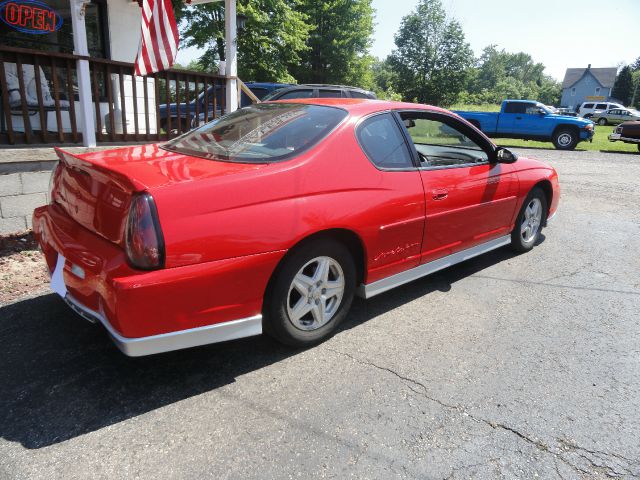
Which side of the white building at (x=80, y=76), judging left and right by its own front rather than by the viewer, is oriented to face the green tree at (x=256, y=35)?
left

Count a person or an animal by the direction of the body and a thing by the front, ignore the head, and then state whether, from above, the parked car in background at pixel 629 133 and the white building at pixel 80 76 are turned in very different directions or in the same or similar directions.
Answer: very different directions

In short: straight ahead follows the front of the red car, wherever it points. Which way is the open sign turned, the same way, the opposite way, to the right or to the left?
to the right

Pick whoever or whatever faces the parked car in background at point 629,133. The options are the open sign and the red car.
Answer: the red car

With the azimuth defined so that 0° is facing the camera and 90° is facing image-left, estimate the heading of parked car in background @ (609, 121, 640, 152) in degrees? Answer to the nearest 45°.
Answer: approximately 90°

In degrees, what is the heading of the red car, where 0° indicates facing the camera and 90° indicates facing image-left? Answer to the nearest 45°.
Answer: approximately 225°

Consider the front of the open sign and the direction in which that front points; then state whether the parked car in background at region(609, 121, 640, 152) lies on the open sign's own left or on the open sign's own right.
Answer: on the open sign's own left

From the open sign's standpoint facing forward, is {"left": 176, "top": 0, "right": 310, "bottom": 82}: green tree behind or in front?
behind

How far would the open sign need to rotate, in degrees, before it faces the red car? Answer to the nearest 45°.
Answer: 0° — it already faces it
